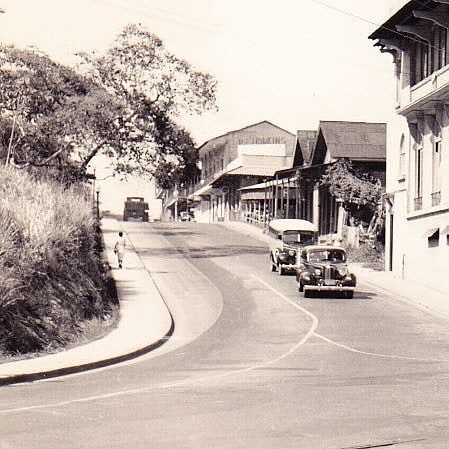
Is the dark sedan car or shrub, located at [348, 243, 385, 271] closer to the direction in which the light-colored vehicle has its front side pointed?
the dark sedan car

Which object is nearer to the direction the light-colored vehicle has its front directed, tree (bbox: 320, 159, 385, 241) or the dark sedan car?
the dark sedan car

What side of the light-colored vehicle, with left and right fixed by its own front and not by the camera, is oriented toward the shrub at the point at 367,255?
left

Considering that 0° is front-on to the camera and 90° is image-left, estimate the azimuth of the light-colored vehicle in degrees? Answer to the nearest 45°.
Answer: approximately 315°

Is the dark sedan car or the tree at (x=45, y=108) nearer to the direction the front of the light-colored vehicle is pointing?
the dark sedan car

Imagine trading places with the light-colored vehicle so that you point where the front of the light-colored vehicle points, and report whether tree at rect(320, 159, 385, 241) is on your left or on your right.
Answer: on your left

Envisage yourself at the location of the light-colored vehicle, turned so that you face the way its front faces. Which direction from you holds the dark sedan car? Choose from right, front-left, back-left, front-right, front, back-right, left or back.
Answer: front-right

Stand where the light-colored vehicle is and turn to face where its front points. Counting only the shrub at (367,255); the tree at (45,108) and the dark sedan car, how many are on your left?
1
